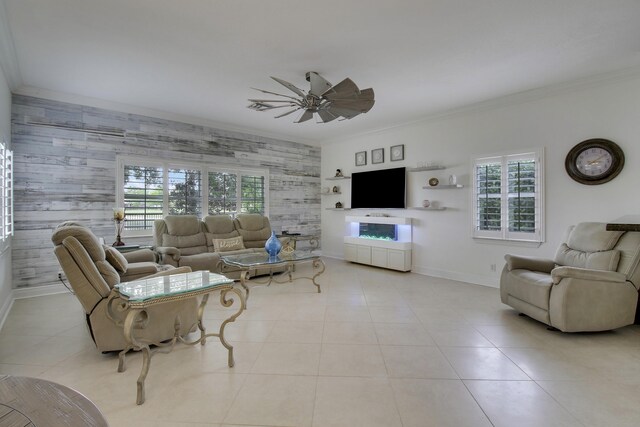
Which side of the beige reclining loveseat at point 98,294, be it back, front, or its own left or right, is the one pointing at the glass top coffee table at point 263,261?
front

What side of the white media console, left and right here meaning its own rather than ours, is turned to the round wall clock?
left

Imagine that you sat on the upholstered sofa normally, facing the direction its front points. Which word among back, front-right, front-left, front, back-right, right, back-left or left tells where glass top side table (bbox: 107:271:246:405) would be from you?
front-right

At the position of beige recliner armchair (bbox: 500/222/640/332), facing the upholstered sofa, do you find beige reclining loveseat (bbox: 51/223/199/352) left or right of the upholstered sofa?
left

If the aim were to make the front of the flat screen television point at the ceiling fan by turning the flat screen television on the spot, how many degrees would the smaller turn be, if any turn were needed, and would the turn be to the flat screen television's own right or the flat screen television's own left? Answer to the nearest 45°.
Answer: approximately 45° to the flat screen television's own left

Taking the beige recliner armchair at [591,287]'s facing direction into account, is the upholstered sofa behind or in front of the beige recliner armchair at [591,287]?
in front

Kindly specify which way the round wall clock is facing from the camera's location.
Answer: facing the viewer

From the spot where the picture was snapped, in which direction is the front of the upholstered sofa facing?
facing the viewer and to the right of the viewer

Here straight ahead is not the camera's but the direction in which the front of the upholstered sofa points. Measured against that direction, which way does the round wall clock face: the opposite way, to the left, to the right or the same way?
to the right

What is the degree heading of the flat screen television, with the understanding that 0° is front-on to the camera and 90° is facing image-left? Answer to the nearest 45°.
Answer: approximately 45°

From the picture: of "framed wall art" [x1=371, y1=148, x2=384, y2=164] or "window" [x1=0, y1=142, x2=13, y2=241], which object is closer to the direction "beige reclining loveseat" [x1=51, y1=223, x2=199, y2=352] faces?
the framed wall art

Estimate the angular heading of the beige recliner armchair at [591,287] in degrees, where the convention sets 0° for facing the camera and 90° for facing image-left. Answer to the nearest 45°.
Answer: approximately 45°
